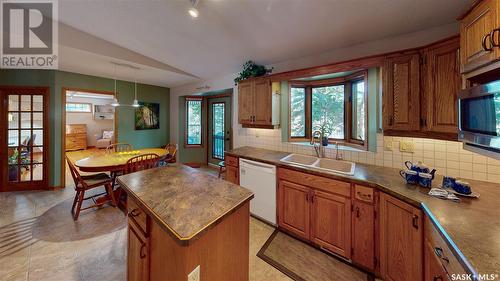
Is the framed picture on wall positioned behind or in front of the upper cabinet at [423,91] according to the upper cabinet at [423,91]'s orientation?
in front

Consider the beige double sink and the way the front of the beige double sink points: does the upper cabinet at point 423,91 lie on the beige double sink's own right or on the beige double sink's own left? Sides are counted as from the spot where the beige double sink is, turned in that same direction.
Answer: on the beige double sink's own left

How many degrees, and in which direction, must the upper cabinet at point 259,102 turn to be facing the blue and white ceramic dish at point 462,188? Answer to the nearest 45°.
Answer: approximately 90° to its left

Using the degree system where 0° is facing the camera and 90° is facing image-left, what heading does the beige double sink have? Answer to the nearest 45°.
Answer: approximately 45°

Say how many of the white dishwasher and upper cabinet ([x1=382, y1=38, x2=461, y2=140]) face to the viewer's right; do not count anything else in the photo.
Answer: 0

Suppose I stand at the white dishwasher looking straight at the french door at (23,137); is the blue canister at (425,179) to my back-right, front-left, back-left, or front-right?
back-left

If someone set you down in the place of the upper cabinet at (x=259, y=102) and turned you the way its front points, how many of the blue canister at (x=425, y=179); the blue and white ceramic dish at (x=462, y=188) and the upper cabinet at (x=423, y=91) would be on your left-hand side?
3

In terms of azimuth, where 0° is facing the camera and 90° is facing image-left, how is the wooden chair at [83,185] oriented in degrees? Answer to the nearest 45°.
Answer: approximately 225°

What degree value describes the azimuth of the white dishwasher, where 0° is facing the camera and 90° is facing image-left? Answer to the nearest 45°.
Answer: approximately 45°

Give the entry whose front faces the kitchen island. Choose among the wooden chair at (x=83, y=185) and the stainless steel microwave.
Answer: the stainless steel microwave

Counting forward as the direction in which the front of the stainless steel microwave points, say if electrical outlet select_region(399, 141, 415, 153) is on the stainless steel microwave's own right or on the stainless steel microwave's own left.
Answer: on the stainless steel microwave's own right

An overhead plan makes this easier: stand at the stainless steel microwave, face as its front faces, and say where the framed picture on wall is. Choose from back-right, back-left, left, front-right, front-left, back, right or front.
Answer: front-right

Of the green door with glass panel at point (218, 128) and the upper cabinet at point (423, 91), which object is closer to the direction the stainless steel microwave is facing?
the green door with glass panel

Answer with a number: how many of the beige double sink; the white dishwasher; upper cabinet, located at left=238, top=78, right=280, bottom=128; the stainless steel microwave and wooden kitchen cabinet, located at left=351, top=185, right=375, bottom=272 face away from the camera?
0

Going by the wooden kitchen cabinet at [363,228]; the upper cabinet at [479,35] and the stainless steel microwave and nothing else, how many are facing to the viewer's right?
0

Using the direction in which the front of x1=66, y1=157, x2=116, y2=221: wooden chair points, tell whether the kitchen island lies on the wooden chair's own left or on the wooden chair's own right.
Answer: on the wooden chair's own right

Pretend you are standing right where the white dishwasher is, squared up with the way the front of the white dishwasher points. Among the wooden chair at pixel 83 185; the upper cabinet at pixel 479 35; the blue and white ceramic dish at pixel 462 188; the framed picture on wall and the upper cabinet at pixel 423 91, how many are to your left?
3

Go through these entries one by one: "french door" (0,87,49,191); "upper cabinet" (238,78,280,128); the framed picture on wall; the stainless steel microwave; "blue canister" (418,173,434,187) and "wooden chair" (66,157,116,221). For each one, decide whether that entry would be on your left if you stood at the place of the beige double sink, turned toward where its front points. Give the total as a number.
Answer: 2
